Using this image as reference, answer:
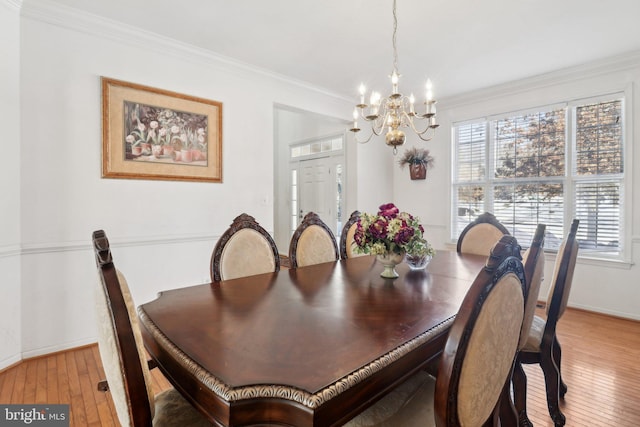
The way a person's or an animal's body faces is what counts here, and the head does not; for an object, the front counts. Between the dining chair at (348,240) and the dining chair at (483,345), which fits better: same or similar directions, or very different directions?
very different directions

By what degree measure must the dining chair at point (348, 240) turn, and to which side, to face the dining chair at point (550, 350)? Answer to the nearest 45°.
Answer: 0° — it already faces it

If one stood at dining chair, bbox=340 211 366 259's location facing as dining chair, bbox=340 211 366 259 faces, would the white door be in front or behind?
behind

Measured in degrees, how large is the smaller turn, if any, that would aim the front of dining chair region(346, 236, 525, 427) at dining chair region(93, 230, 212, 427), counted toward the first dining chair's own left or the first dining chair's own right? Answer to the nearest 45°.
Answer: approximately 45° to the first dining chair's own left

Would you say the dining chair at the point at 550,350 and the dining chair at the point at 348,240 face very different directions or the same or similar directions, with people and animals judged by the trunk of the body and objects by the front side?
very different directions

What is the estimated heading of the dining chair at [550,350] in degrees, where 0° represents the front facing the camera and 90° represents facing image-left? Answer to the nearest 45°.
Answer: approximately 90°

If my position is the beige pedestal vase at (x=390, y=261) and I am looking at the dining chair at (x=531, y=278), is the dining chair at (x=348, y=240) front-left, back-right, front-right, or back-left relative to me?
back-left

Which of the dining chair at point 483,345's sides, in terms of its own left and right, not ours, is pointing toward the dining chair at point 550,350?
right

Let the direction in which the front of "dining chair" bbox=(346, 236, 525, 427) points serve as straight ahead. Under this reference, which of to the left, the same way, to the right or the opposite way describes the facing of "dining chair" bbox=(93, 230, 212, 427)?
to the right

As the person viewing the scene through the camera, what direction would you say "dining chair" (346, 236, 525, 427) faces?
facing away from the viewer and to the left of the viewer

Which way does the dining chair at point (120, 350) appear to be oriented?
to the viewer's right

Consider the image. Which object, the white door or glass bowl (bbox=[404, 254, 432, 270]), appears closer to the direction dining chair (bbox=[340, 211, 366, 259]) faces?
the glass bowl

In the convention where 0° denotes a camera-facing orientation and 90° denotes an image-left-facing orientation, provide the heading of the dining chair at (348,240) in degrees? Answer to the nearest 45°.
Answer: approximately 315°

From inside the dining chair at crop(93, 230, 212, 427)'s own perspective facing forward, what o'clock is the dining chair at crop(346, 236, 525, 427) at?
the dining chair at crop(346, 236, 525, 427) is roughly at 1 o'clock from the dining chair at crop(93, 230, 212, 427).
